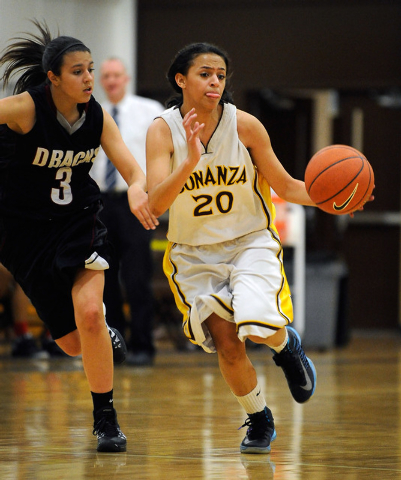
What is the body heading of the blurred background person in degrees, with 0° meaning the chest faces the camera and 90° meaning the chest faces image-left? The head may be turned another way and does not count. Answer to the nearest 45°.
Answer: approximately 45°

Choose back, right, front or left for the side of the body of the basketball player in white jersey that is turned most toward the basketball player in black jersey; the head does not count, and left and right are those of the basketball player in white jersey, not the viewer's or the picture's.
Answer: right

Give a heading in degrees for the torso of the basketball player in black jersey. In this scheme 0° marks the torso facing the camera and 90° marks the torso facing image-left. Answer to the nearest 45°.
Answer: approximately 315°

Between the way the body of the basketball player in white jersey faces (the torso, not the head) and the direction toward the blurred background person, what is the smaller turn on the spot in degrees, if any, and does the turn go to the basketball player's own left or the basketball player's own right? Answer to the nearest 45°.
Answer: approximately 180°

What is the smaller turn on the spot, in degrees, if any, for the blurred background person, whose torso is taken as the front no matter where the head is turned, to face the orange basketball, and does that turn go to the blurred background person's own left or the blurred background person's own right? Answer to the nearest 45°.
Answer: approximately 45° to the blurred background person's own left

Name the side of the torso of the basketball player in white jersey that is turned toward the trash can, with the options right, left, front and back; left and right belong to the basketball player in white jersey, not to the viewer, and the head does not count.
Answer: back
